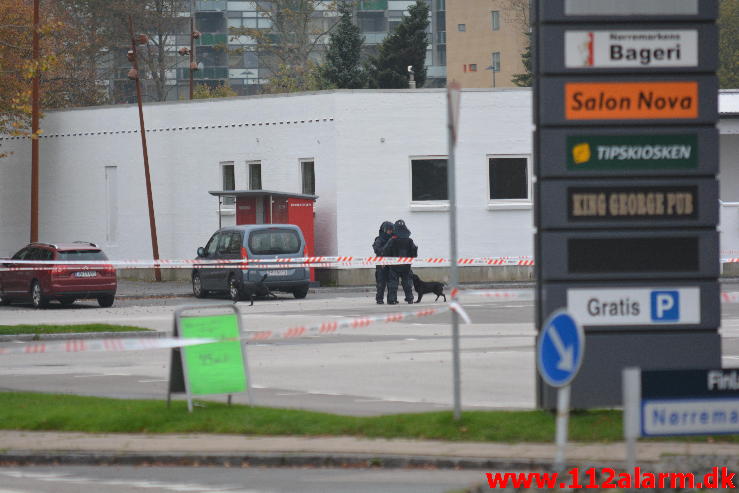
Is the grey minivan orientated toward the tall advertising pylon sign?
no

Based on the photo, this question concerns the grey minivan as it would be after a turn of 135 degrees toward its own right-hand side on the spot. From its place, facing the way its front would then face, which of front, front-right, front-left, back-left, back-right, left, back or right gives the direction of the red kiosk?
left

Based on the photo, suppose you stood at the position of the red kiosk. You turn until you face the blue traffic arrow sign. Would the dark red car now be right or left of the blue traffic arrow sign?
right

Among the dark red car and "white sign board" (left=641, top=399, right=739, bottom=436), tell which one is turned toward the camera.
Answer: the white sign board

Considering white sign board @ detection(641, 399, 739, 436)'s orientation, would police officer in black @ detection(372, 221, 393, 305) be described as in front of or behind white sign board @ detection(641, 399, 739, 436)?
behind

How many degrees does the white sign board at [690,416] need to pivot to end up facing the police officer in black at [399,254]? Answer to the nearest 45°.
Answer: approximately 180°

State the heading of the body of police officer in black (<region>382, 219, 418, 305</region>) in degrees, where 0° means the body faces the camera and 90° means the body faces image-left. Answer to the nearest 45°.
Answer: approximately 180°

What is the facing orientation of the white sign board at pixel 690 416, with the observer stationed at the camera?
facing the viewer

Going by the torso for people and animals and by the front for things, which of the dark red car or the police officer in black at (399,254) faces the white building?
the police officer in black

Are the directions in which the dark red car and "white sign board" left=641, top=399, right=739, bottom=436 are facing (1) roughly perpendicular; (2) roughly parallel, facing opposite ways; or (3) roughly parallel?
roughly parallel, facing opposite ways

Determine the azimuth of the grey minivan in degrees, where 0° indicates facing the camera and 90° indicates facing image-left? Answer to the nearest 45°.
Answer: approximately 135°

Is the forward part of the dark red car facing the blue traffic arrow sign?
no

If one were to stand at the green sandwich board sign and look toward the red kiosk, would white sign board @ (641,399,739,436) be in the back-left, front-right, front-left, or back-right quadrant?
back-right
